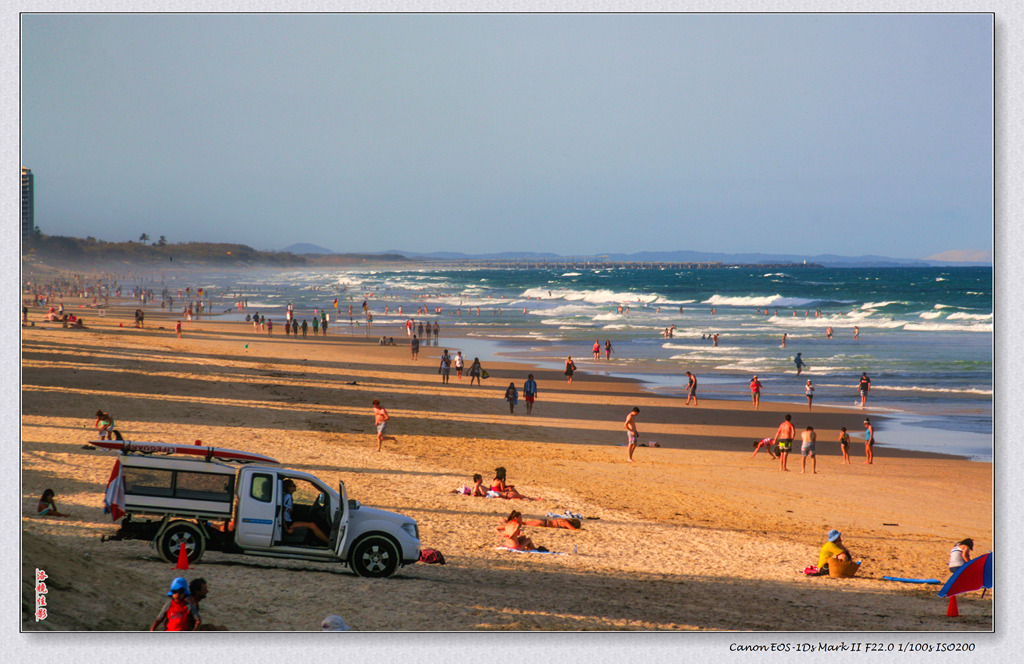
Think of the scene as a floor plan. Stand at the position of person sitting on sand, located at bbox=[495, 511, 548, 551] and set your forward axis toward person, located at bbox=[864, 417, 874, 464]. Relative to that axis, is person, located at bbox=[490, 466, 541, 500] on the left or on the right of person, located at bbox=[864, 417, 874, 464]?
left

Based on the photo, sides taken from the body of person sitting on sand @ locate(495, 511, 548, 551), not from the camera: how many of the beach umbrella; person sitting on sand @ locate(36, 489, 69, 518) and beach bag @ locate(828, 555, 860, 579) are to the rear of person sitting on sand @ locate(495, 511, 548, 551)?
1

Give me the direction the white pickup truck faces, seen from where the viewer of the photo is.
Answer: facing to the right of the viewer

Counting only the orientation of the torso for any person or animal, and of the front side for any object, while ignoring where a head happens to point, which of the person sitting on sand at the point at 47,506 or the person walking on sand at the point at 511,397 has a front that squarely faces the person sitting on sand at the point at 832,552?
the person sitting on sand at the point at 47,506

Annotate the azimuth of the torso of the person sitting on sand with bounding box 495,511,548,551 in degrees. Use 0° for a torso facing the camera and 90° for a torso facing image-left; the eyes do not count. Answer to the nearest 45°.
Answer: approximately 270°

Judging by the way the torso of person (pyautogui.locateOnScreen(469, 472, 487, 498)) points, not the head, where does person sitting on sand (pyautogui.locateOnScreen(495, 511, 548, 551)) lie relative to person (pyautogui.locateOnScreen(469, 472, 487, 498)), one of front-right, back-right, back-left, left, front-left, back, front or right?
right

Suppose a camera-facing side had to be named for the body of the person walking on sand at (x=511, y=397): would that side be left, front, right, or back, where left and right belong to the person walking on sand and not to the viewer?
back

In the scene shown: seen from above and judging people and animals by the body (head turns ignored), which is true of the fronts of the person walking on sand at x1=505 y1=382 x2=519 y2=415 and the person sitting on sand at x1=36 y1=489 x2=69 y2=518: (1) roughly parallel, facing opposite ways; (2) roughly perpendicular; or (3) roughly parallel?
roughly perpendicular

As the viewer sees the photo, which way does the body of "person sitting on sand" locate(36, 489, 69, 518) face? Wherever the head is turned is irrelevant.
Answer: to the viewer's right

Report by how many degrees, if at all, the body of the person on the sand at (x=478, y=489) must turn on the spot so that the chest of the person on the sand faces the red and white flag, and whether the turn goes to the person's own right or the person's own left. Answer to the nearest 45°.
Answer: approximately 135° to the person's own right

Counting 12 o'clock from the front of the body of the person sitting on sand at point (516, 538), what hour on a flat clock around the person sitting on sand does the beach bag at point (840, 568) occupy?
The beach bag is roughly at 12 o'clock from the person sitting on sand.
